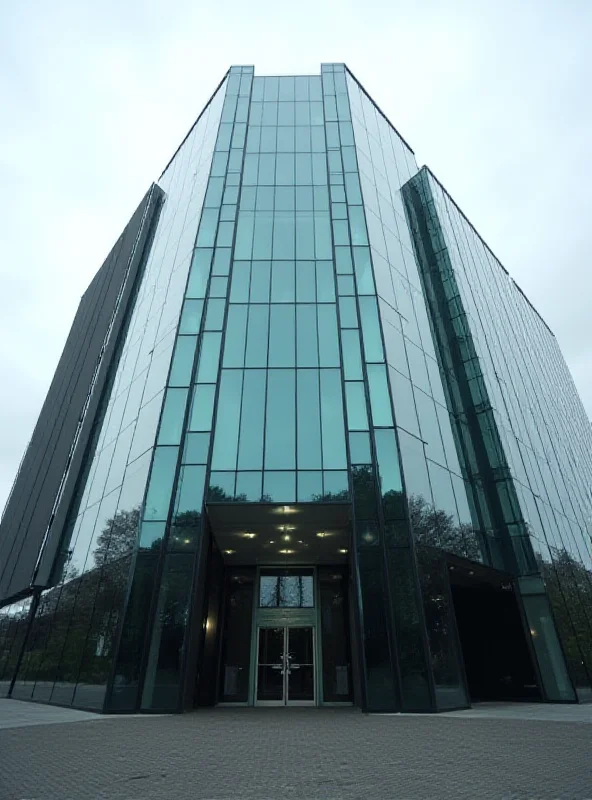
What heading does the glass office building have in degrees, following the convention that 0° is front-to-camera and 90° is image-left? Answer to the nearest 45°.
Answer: approximately 0°
